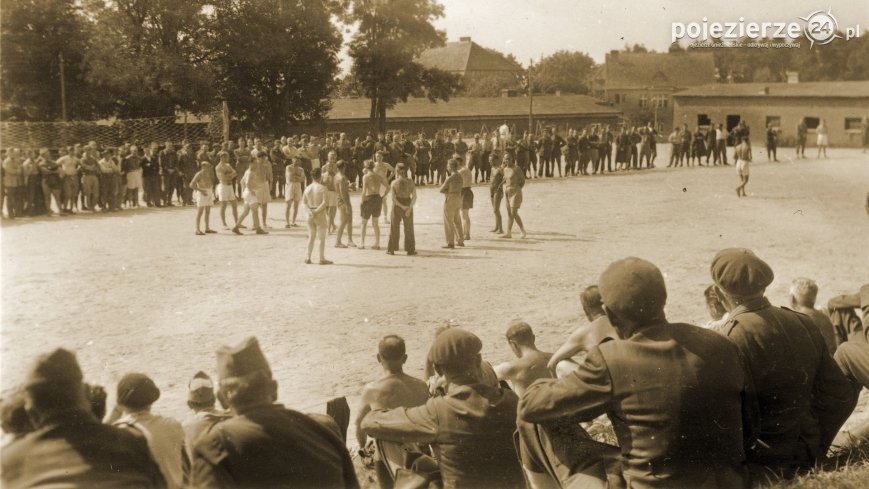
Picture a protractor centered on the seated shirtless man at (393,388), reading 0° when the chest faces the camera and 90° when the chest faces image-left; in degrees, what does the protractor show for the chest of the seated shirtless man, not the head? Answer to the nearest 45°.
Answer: approximately 180°

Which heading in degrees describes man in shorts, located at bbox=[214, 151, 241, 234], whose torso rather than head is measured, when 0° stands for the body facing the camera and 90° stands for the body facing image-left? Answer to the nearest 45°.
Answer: approximately 315°

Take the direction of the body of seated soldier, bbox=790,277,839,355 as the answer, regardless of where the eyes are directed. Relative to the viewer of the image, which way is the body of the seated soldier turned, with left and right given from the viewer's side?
facing away from the viewer and to the left of the viewer

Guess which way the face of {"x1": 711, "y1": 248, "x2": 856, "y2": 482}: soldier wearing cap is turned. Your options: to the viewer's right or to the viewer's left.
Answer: to the viewer's left

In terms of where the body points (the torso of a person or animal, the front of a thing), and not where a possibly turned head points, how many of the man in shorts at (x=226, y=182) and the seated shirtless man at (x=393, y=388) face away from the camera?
1

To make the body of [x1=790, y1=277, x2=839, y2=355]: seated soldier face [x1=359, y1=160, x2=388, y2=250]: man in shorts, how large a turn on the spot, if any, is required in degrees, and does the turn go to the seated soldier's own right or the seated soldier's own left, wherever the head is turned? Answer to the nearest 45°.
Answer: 0° — they already face them

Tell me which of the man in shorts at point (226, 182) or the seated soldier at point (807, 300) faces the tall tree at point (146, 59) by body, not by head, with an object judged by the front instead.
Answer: the seated soldier

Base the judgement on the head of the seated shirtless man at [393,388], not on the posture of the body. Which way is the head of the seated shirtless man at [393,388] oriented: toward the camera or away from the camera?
away from the camera

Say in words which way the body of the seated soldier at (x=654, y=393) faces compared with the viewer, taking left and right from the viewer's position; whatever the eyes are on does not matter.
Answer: facing away from the viewer and to the left of the viewer

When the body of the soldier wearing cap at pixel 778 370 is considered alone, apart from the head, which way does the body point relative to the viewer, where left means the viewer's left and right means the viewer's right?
facing away from the viewer and to the left of the viewer

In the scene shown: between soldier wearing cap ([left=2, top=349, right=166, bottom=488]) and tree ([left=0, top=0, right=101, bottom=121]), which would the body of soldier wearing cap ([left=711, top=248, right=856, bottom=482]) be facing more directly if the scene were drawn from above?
the tree

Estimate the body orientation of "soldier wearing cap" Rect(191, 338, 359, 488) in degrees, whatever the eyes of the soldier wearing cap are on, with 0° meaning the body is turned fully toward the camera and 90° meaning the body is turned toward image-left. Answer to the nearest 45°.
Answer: approximately 180°

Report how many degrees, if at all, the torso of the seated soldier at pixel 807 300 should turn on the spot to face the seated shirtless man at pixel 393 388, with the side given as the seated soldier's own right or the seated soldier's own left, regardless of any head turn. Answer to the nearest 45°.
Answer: approximately 90° to the seated soldier's own left

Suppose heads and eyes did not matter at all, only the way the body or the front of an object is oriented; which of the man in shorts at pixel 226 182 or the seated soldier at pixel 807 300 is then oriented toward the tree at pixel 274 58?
the seated soldier

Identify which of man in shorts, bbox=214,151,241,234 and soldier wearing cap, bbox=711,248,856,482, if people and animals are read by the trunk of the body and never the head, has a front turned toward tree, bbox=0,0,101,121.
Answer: the soldier wearing cap

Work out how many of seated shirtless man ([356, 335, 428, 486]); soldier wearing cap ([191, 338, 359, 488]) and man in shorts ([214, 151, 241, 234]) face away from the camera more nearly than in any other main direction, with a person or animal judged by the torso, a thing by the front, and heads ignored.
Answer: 2
